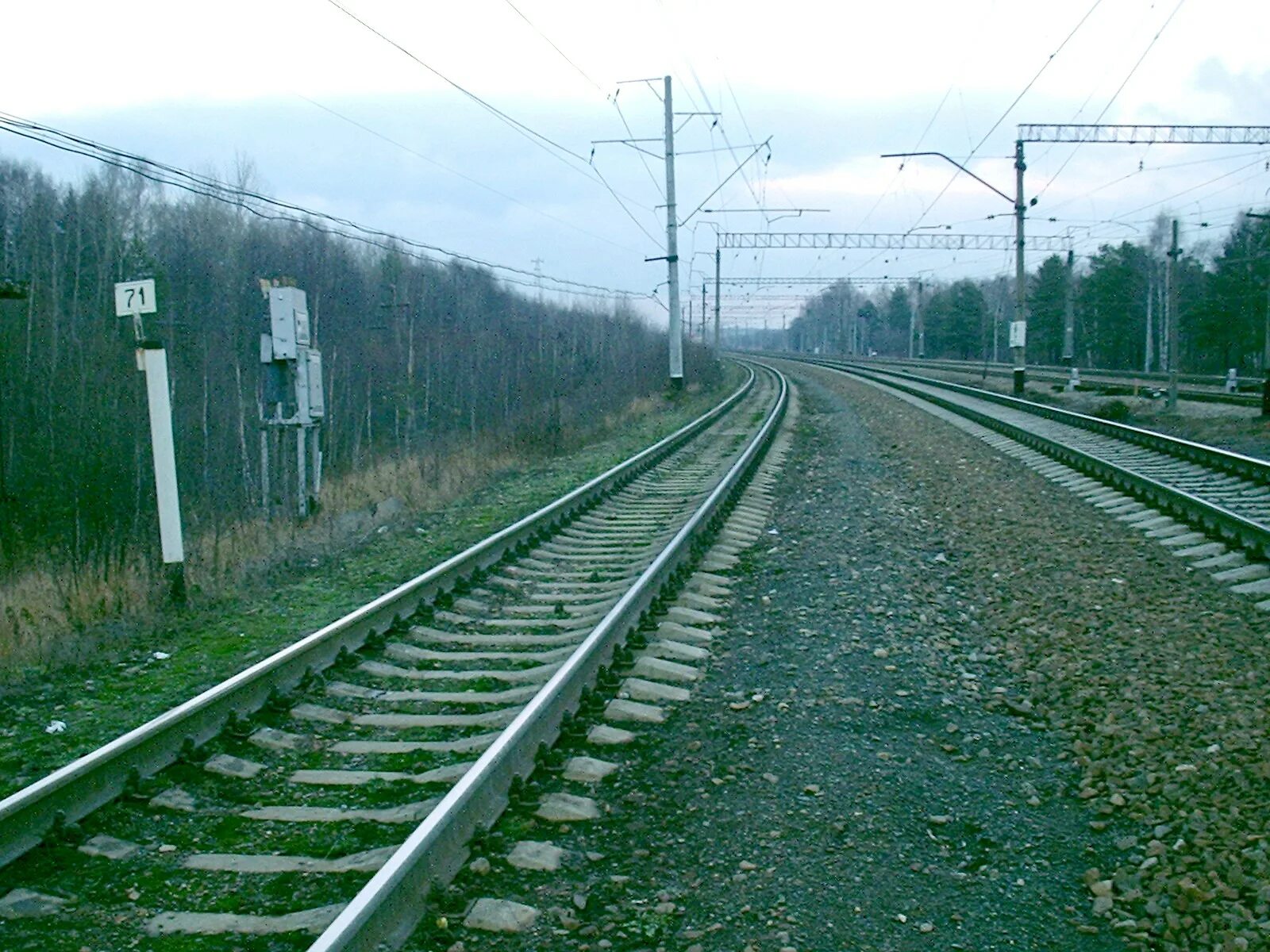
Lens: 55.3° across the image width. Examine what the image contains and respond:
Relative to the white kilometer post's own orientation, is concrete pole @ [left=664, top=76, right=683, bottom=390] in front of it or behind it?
behind

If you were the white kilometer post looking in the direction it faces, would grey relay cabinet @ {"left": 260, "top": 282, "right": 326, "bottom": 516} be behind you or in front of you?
behind

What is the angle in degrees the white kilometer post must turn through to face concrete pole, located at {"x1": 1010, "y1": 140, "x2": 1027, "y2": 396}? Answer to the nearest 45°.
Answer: approximately 135° to its left

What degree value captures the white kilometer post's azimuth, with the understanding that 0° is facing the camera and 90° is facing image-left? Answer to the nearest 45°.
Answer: approximately 0°

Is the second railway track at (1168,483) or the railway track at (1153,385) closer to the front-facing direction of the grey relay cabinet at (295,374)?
the second railway track

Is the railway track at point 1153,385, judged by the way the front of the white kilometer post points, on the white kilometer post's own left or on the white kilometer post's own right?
on the white kilometer post's own left

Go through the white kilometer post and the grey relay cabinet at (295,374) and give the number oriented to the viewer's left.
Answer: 0

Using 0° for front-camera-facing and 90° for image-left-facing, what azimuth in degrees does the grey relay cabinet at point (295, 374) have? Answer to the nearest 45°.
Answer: approximately 315°

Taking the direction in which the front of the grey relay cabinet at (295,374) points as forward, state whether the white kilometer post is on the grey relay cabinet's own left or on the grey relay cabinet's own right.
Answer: on the grey relay cabinet's own right
